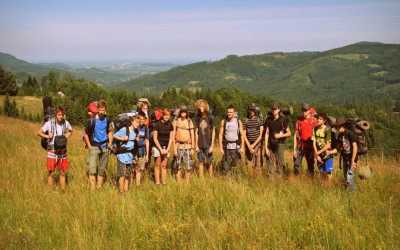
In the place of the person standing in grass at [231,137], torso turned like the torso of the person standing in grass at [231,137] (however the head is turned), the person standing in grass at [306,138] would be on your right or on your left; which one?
on your left

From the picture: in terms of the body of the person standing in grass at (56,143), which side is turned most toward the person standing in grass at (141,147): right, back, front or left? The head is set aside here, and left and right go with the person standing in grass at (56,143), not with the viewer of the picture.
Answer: left

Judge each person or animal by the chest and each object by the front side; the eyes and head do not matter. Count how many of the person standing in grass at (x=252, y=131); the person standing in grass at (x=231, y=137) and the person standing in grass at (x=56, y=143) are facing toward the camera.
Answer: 3

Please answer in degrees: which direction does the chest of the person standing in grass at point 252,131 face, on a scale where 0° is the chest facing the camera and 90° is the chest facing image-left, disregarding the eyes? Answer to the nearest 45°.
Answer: approximately 0°

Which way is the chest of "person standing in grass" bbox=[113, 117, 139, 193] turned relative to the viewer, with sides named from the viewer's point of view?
facing the viewer and to the right of the viewer

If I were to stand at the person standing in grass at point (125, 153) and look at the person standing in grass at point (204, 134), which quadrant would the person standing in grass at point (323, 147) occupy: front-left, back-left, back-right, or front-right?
front-right

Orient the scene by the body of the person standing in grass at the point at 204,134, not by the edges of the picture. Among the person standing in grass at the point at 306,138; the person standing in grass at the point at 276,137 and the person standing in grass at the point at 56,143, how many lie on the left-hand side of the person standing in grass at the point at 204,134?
2

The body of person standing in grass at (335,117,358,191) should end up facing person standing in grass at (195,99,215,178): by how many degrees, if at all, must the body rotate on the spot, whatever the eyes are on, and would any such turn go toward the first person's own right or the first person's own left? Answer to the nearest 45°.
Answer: approximately 45° to the first person's own right

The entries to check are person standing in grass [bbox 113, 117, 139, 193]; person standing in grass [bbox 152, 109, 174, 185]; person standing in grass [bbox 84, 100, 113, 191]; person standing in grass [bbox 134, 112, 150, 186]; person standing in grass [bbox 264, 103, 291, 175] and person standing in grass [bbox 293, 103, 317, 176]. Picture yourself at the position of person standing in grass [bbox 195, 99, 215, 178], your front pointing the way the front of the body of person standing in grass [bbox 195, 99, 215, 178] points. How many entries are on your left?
2

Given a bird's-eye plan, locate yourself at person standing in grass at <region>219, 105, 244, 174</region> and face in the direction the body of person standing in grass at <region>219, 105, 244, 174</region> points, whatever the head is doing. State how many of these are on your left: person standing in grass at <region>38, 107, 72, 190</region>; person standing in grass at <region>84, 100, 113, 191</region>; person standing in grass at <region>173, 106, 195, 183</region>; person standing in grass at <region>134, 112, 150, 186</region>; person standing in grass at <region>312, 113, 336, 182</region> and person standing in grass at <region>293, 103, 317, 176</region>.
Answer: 2

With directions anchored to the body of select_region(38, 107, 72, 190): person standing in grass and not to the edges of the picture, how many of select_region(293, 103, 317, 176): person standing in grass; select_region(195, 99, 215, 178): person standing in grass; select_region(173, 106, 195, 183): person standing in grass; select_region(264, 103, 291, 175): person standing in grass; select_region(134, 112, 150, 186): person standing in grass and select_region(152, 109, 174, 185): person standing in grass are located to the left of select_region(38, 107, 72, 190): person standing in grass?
6

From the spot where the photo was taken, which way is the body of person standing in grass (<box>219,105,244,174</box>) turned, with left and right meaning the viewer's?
facing the viewer

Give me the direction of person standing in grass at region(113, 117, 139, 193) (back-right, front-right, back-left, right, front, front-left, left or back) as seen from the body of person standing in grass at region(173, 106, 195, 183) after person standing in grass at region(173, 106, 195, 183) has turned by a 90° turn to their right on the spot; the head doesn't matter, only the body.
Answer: front-left

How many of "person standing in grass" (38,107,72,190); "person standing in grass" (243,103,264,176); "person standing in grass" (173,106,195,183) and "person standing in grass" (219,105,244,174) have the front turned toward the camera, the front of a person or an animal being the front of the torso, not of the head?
4
